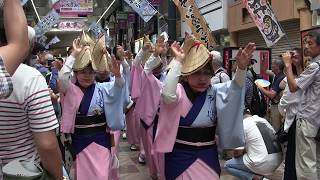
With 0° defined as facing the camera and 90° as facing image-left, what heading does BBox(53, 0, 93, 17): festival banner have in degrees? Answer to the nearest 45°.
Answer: approximately 0°

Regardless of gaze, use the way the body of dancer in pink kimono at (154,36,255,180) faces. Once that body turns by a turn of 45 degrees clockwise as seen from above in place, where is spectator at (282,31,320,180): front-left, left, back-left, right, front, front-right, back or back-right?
back

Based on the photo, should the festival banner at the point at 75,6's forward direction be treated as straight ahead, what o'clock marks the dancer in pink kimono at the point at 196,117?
The dancer in pink kimono is roughly at 12 o'clock from the festival banner.

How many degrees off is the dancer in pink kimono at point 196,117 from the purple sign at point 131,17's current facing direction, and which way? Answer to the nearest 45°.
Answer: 0° — it already faces them

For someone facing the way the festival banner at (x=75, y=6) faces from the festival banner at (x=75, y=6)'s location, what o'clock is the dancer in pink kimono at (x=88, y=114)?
The dancer in pink kimono is roughly at 12 o'clock from the festival banner.

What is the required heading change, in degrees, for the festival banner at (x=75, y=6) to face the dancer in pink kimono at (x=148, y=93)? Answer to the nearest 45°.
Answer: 0° — it already faces them

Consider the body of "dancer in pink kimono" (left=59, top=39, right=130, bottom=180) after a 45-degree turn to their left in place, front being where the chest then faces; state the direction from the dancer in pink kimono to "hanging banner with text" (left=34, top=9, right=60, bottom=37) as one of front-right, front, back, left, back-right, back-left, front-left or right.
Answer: back-left

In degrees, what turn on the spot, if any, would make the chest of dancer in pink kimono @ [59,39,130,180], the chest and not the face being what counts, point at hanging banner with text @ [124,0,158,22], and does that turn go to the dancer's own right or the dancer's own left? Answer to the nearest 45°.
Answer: approximately 180°

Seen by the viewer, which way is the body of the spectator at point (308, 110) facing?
to the viewer's left

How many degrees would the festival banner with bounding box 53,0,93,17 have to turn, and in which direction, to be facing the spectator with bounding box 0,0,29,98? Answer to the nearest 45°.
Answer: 0° — it already faces them

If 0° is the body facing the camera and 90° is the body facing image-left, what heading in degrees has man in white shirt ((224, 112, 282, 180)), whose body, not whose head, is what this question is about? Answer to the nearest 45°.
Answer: approximately 135°
